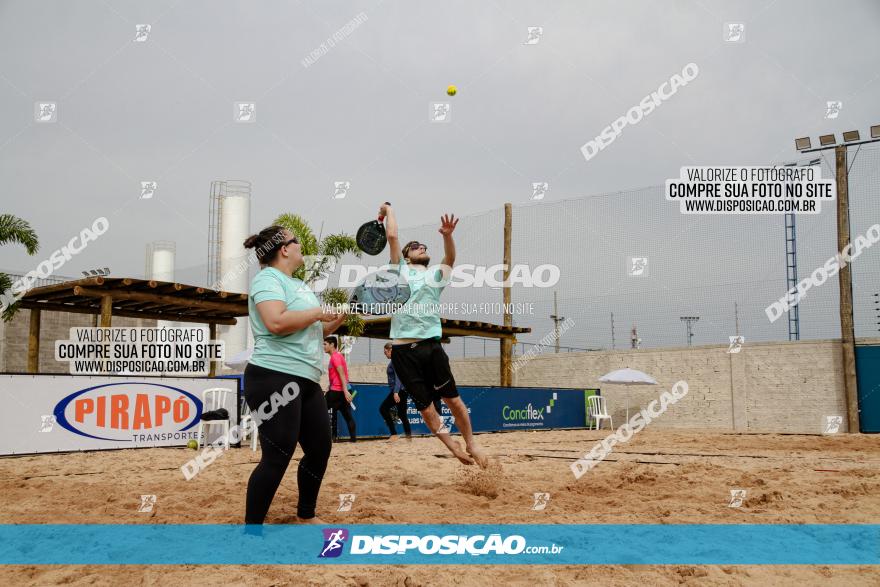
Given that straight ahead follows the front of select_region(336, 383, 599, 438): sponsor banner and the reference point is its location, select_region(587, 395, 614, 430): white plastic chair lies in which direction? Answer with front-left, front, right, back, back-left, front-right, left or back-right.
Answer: back-left

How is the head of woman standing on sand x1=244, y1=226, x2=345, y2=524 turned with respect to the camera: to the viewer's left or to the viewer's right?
to the viewer's right

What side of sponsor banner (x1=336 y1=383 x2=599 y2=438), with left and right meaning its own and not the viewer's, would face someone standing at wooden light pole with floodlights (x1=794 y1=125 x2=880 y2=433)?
left

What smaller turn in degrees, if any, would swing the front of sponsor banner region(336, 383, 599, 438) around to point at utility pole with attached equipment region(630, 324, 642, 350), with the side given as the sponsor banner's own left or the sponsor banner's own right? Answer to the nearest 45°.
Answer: approximately 135° to the sponsor banner's own left

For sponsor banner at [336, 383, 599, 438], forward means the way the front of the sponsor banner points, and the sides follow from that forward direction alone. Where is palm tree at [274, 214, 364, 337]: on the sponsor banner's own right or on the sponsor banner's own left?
on the sponsor banner's own right

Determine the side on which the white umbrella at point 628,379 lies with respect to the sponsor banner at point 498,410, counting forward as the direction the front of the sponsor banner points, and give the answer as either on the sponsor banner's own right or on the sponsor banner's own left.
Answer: on the sponsor banner's own left

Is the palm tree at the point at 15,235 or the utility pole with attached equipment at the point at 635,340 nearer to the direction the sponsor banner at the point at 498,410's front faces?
the palm tree

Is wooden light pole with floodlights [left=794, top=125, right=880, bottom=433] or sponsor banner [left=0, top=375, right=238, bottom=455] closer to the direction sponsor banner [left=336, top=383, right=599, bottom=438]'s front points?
the sponsor banner

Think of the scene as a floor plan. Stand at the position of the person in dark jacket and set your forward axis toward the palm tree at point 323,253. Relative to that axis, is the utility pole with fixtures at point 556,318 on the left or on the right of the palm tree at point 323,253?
right

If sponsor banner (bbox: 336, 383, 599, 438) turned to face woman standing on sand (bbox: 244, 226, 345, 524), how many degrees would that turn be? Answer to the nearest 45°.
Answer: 0° — it already faces them

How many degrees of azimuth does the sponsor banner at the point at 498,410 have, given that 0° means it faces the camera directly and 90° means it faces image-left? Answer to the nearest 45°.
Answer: approximately 0°

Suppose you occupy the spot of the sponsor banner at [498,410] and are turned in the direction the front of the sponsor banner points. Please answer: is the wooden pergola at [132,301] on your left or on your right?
on your right
